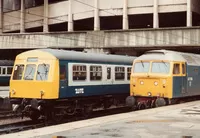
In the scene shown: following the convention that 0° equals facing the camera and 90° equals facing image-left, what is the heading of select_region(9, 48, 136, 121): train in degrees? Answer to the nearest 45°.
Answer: approximately 45°

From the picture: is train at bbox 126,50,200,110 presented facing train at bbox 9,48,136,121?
yes

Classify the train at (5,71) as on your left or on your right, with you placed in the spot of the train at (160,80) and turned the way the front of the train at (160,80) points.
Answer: on your right
